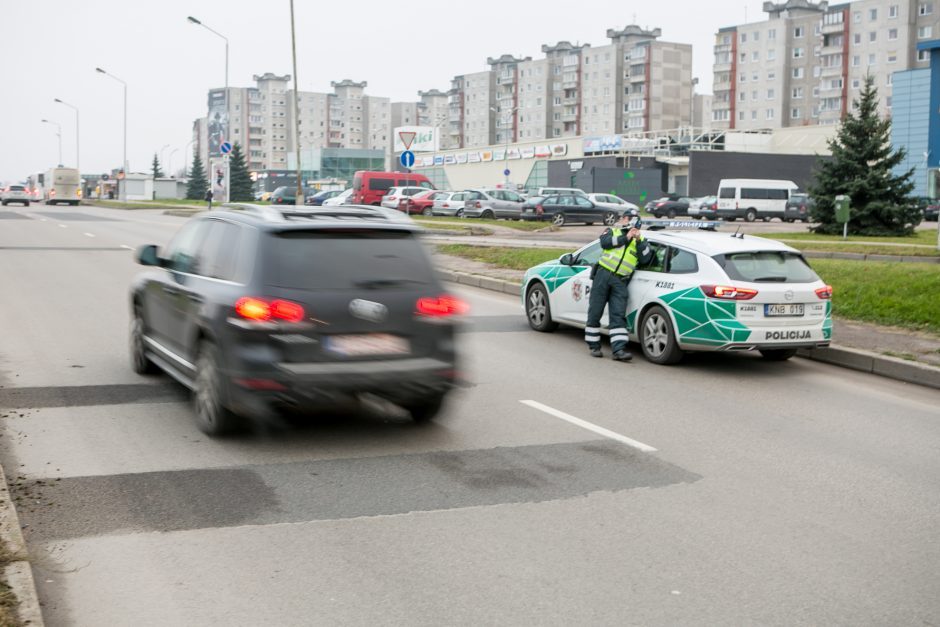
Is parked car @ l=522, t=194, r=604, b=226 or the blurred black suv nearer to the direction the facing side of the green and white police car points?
the parked car

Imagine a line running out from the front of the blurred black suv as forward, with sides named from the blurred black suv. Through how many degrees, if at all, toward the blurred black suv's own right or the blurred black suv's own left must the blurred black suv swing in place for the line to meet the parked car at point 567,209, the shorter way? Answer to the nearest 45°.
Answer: approximately 45° to the blurred black suv's own right

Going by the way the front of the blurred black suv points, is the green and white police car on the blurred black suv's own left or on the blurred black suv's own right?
on the blurred black suv's own right

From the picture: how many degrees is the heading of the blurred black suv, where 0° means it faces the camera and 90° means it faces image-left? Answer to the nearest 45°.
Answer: approximately 135°

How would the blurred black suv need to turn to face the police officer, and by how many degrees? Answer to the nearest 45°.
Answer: approximately 90° to its right

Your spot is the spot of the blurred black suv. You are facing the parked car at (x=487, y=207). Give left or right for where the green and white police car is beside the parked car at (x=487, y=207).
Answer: right

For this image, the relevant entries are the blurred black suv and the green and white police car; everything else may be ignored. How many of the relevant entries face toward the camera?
0

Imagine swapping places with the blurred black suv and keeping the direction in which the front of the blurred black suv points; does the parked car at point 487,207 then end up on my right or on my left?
on my right

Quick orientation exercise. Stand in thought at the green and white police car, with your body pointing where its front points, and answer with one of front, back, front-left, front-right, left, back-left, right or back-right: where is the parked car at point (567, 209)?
front-right

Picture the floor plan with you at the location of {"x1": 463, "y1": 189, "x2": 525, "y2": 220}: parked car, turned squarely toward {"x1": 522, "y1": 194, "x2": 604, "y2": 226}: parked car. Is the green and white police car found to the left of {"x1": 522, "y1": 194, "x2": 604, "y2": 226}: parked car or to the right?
right

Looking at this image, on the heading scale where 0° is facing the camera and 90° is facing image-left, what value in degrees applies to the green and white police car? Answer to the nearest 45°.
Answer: approximately 135°
